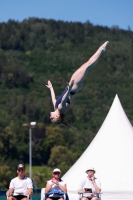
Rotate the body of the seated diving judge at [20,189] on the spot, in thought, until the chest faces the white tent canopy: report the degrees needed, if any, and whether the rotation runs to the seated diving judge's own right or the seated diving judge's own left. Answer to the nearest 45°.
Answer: approximately 135° to the seated diving judge's own left

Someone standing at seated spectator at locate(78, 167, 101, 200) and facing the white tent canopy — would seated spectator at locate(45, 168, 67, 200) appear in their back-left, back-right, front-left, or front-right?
back-left

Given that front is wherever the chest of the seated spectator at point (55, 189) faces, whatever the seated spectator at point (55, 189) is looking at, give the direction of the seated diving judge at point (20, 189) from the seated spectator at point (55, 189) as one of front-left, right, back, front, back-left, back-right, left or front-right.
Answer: right

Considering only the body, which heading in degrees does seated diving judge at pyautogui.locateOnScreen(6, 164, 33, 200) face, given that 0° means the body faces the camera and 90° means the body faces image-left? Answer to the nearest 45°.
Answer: approximately 0°

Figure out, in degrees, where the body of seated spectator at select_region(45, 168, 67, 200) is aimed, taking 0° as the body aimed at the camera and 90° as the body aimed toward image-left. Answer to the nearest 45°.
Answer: approximately 0°

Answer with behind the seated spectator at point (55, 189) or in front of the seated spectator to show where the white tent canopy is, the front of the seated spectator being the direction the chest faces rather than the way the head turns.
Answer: behind

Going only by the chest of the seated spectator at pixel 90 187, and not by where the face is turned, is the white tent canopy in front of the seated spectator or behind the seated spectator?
behind

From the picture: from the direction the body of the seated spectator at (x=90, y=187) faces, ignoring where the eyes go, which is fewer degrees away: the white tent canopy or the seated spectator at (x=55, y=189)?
the seated spectator
